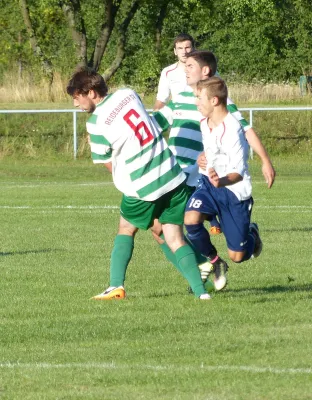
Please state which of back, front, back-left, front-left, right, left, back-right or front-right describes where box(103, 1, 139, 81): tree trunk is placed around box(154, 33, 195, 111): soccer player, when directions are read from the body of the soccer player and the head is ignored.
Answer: back

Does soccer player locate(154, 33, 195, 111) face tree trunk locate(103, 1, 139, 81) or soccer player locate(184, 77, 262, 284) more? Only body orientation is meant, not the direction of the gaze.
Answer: the soccer player

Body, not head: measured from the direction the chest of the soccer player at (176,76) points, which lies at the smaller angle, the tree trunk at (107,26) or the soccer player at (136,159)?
the soccer player

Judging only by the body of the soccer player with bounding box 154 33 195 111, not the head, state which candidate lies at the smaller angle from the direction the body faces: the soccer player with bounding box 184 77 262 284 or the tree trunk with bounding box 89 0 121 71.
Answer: the soccer player

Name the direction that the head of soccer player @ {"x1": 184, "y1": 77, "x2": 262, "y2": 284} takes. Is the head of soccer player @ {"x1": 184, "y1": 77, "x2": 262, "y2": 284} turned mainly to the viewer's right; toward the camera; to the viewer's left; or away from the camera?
to the viewer's left

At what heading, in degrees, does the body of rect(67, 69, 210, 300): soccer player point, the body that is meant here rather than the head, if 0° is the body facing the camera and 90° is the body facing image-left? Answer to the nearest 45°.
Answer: approximately 135°

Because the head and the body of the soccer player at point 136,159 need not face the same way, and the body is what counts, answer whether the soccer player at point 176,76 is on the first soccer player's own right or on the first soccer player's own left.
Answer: on the first soccer player's own right

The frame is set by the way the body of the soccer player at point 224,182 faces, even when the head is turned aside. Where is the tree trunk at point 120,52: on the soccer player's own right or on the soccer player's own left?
on the soccer player's own right

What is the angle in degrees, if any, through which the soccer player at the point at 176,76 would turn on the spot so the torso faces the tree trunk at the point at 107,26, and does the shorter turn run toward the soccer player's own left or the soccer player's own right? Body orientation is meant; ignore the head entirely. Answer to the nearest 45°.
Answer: approximately 180°

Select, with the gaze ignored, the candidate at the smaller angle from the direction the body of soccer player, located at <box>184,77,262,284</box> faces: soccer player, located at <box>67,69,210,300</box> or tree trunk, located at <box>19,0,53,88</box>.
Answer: the soccer player

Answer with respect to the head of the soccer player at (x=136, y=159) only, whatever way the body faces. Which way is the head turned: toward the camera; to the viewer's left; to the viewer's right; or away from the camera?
to the viewer's left

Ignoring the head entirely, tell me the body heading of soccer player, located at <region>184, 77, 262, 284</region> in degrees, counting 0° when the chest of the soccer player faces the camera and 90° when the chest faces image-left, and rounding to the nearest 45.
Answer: approximately 45°

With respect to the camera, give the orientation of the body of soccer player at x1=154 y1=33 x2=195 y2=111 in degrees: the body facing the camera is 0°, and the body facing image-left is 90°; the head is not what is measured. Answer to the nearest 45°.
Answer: approximately 0°

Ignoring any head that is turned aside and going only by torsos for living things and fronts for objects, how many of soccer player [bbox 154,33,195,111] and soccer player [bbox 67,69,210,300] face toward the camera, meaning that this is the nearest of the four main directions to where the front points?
1

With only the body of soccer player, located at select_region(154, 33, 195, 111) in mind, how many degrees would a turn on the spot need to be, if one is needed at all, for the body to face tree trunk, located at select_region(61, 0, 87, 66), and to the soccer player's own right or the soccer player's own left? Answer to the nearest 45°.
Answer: approximately 180°

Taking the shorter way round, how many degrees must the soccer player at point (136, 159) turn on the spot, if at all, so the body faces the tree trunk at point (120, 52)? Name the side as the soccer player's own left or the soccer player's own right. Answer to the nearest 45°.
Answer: approximately 45° to the soccer player's own right

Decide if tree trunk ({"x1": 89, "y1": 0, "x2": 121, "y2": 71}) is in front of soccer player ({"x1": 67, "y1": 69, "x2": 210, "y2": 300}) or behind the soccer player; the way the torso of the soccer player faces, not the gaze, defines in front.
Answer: in front

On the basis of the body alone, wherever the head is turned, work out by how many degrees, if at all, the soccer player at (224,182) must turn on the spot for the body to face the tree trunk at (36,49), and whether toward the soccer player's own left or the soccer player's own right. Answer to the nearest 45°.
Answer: approximately 135° to the soccer player's own right
